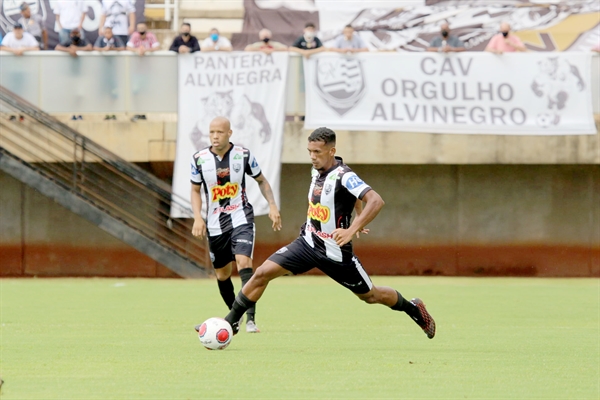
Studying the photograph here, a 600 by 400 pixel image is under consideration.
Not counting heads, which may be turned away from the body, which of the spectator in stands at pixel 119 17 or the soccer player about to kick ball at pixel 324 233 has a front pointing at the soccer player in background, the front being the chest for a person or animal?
the spectator in stands

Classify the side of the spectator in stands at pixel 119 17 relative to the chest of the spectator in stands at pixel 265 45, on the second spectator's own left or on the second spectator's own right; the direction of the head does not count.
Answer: on the second spectator's own right

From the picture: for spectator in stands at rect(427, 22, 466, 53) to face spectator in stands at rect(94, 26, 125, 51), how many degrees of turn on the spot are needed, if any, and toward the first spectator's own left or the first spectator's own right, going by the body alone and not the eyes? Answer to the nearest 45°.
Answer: approximately 90° to the first spectator's own right

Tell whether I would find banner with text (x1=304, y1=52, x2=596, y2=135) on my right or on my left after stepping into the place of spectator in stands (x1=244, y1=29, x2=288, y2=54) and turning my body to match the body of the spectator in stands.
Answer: on my left

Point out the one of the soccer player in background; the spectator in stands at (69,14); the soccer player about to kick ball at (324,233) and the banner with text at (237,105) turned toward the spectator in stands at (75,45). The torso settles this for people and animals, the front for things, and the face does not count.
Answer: the spectator in stands at (69,14)

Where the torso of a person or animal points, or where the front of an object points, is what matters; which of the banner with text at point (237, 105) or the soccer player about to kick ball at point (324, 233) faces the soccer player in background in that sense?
the banner with text

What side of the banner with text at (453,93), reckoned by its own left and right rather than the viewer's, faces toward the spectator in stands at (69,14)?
right

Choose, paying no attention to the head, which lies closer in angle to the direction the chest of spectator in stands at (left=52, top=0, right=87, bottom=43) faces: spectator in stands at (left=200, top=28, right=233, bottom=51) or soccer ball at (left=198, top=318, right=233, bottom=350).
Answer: the soccer ball

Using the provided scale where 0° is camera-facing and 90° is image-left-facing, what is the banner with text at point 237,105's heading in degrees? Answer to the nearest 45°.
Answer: approximately 0°
